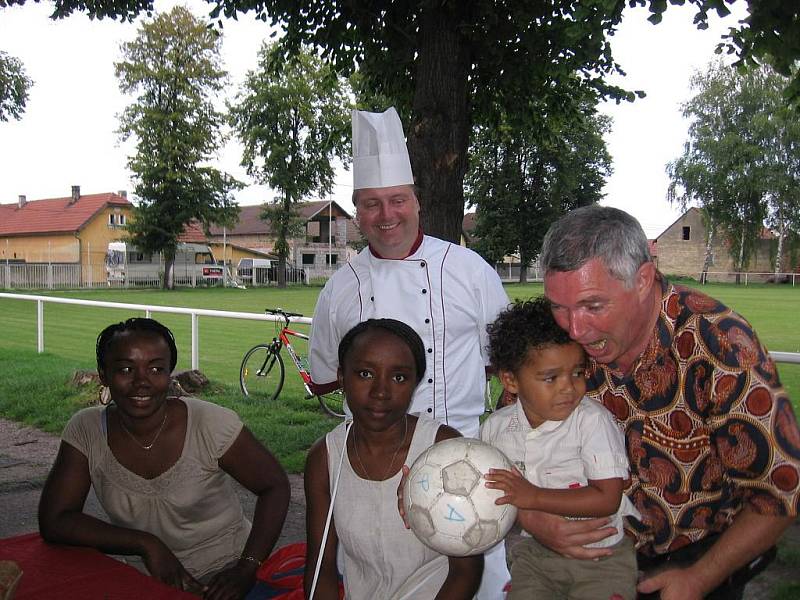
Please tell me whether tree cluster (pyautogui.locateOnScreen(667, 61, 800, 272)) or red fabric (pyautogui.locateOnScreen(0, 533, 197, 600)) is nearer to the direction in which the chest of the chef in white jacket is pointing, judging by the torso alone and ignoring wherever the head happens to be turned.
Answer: the red fabric

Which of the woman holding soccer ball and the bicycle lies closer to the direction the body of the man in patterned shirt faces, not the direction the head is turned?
the woman holding soccer ball

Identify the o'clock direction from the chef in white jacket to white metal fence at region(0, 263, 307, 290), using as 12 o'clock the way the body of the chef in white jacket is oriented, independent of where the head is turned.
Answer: The white metal fence is roughly at 5 o'clock from the chef in white jacket.

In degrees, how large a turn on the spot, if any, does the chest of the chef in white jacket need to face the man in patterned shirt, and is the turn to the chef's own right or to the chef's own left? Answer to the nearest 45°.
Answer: approximately 45° to the chef's own left

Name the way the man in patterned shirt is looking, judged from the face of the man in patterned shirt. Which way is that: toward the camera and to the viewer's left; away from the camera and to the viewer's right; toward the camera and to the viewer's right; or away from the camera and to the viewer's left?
toward the camera and to the viewer's left

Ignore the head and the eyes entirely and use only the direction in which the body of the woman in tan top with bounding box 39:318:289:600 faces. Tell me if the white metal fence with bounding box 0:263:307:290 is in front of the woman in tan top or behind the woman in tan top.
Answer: behind

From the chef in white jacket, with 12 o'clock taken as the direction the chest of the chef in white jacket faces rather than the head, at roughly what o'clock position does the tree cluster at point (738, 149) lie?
The tree cluster is roughly at 7 o'clock from the chef in white jacket.

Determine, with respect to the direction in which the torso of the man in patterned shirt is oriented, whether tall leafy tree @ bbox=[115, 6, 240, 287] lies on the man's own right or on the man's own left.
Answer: on the man's own right

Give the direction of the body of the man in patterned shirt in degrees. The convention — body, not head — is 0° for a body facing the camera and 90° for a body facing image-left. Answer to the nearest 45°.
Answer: approximately 45°

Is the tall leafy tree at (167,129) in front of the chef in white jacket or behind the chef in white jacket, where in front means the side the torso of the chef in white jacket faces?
behind
